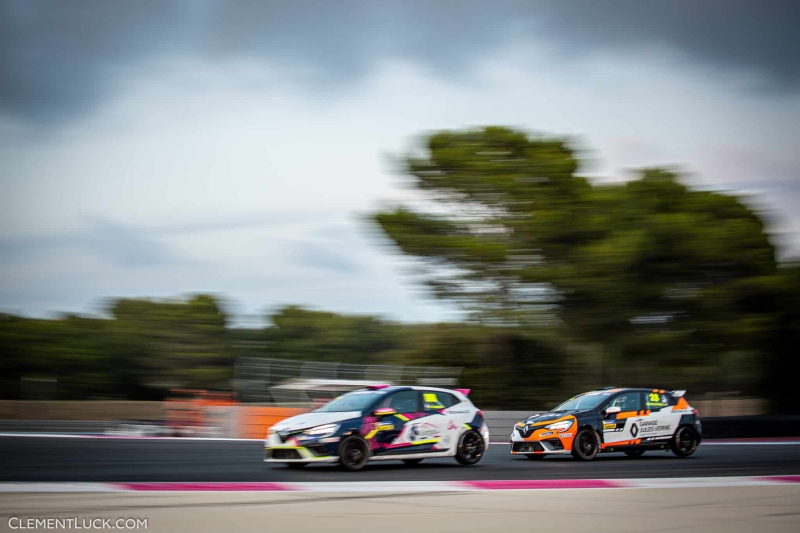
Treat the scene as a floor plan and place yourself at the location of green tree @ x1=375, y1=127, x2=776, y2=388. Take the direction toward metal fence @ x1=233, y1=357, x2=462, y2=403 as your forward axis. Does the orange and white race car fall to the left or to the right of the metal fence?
left

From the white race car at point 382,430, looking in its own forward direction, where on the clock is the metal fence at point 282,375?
The metal fence is roughly at 4 o'clock from the white race car.

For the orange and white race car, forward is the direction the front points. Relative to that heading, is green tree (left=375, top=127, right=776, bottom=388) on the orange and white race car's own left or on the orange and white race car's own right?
on the orange and white race car's own right

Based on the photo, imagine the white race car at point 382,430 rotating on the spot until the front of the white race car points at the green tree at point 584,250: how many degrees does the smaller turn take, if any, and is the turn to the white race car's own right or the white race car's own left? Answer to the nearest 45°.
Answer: approximately 135° to the white race car's own right

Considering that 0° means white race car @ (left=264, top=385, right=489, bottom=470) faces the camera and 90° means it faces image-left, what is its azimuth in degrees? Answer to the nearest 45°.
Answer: approximately 45°

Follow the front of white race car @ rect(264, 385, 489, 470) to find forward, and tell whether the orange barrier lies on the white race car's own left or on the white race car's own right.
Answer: on the white race car's own right

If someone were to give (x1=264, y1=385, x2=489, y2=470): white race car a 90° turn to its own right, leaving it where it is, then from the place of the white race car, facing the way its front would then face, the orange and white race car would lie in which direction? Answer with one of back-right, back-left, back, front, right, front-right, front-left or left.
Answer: right

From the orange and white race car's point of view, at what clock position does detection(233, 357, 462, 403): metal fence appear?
The metal fence is roughly at 3 o'clock from the orange and white race car.

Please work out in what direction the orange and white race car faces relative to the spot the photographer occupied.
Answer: facing the viewer and to the left of the viewer

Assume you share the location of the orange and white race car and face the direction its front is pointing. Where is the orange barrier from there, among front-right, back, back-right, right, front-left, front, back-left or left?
right
